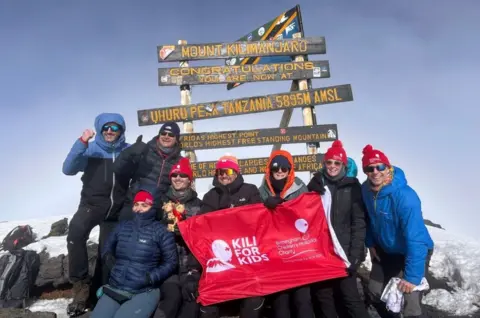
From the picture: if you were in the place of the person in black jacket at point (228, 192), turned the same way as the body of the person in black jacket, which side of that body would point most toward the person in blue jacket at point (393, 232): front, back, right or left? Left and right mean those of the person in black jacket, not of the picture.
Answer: left

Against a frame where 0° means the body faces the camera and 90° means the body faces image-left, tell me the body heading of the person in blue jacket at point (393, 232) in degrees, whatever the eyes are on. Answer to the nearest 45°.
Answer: approximately 45°

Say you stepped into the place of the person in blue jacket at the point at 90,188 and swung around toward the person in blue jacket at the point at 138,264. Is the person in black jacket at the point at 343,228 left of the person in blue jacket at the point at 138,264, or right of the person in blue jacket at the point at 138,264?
left

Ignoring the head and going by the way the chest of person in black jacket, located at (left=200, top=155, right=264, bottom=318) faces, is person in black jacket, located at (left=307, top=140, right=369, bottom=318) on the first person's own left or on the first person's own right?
on the first person's own left

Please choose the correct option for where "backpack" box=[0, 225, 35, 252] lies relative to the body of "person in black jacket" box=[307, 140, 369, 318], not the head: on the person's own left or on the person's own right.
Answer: on the person's own right
